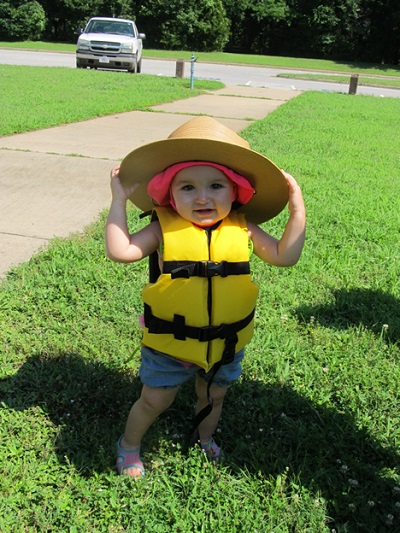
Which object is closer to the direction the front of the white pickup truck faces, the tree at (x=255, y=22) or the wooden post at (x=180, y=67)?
the wooden post

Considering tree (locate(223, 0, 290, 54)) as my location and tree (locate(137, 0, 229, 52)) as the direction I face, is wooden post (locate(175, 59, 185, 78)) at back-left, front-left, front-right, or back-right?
front-left

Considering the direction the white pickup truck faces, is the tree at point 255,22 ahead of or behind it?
behind

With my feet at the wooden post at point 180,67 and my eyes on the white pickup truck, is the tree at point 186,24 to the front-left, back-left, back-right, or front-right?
front-right

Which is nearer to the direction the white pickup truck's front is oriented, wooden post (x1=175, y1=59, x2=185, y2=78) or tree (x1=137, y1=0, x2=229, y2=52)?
the wooden post

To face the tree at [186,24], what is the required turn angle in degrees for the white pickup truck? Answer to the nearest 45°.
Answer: approximately 180°

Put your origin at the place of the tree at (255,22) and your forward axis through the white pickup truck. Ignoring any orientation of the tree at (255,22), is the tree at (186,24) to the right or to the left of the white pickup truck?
right

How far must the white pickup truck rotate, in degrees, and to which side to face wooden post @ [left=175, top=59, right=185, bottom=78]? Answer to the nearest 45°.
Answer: approximately 45° to its left

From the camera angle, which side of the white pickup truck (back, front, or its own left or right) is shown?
front
